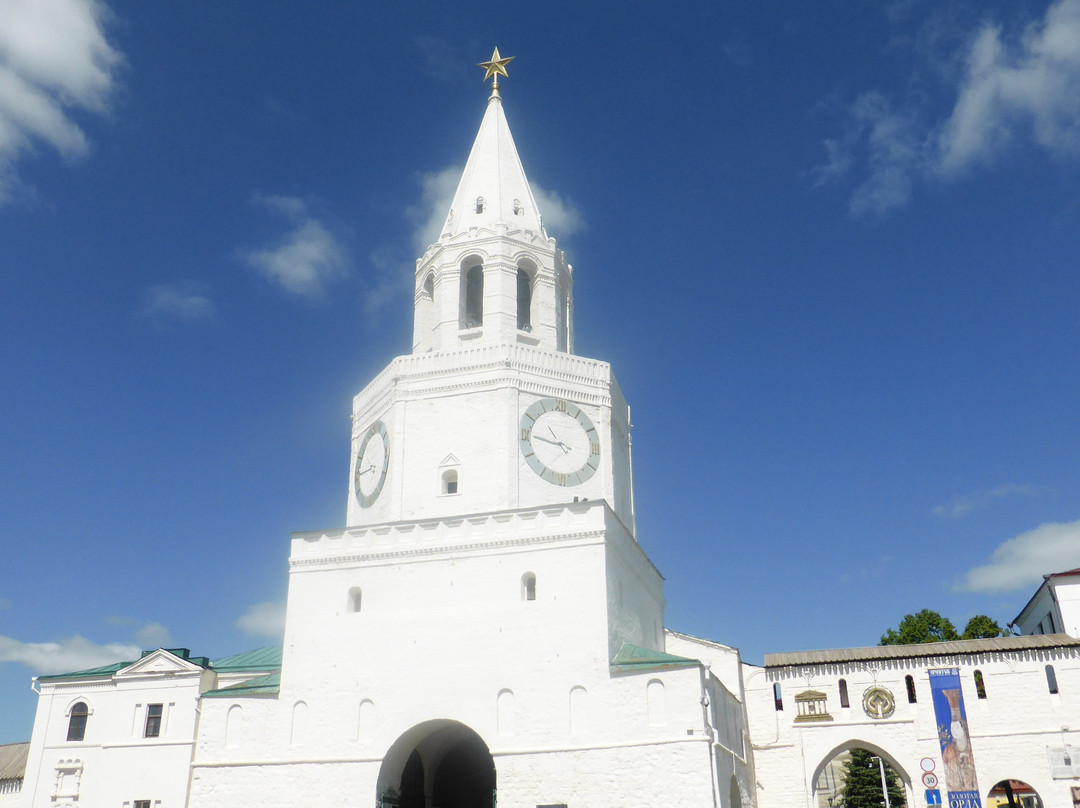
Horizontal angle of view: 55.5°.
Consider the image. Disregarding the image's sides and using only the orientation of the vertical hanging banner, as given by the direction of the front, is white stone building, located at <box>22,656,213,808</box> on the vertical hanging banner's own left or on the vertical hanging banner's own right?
on the vertical hanging banner's own right

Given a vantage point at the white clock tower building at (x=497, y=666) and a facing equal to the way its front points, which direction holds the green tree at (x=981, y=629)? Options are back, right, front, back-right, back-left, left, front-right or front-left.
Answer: back-left

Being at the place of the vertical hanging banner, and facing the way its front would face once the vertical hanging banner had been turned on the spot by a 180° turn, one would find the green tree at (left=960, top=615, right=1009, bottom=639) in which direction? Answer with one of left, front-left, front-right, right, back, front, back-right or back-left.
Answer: front

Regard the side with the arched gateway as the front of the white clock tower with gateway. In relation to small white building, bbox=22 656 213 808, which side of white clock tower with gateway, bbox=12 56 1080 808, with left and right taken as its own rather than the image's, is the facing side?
right

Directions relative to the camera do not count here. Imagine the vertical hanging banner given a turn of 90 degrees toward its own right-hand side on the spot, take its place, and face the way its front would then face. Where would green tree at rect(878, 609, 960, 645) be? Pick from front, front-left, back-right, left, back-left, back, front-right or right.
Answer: right

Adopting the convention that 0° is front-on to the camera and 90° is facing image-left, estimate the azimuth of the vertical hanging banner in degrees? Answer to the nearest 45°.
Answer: approximately 0°

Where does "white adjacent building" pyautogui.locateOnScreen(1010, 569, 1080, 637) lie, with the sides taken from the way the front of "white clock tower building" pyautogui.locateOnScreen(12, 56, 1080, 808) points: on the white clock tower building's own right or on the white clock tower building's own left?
on the white clock tower building's own left
